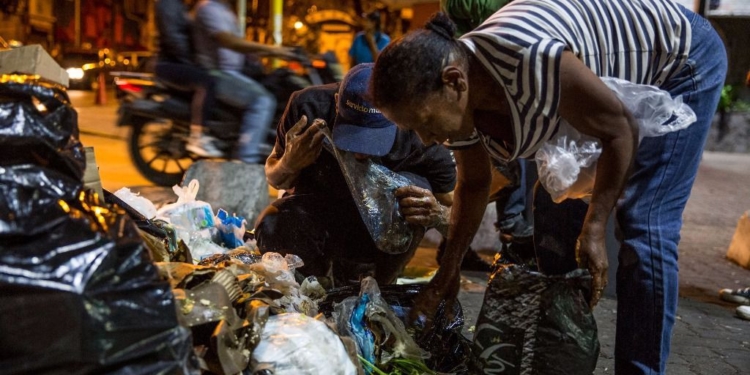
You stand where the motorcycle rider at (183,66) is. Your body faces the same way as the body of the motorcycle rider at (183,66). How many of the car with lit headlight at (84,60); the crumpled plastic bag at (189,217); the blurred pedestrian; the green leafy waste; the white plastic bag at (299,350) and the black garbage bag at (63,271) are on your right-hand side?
4

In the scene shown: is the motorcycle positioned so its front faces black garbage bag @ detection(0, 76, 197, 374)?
no

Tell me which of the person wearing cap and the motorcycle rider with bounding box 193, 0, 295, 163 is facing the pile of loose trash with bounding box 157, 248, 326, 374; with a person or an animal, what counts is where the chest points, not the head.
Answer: the person wearing cap

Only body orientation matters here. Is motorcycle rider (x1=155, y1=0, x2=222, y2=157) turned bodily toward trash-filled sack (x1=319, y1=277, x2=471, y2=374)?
no

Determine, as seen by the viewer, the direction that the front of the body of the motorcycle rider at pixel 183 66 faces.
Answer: to the viewer's right

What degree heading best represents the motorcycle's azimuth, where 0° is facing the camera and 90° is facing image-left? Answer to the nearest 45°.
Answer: approximately 270°

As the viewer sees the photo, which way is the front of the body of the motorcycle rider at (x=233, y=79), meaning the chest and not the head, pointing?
to the viewer's right

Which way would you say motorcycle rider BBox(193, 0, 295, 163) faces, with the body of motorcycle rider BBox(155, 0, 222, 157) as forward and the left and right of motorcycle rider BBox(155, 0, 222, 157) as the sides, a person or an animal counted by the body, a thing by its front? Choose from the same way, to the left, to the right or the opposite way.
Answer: the same way

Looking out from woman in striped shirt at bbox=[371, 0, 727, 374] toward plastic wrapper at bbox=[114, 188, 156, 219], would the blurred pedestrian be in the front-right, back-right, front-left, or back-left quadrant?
front-right

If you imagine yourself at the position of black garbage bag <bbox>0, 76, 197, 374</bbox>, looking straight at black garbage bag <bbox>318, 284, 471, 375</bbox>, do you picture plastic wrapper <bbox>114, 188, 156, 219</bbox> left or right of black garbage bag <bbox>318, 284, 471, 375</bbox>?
left

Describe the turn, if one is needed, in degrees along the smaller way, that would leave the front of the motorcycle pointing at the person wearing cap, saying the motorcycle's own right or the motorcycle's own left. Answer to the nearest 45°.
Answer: approximately 90° to the motorcycle's own right

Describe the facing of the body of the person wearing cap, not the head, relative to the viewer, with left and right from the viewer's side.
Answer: facing the viewer

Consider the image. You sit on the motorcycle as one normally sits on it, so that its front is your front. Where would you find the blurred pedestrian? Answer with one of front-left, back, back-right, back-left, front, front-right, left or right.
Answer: front-left

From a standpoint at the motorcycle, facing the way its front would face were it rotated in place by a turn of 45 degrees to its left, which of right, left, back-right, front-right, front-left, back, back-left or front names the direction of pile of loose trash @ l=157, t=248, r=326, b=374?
back-right

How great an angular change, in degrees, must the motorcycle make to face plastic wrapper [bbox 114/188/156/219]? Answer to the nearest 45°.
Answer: approximately 90° to its right

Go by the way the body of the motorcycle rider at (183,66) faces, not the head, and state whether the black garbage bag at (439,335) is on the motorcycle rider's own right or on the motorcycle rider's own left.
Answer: on the motorcycle rider's own right
